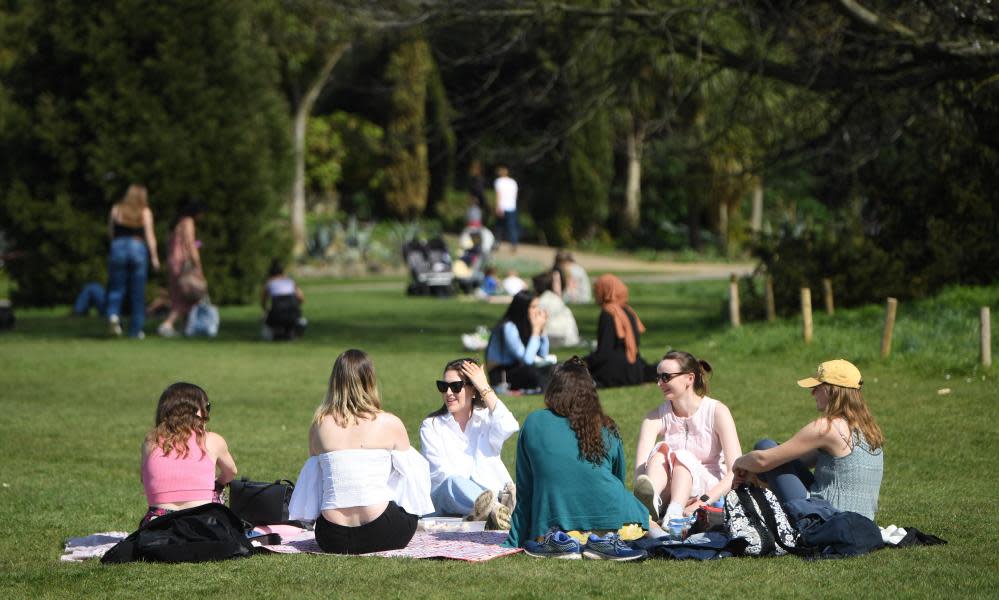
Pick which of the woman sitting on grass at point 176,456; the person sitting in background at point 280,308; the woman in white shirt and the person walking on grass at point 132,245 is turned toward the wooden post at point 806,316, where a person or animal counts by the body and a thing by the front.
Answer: the woman sitting on grass

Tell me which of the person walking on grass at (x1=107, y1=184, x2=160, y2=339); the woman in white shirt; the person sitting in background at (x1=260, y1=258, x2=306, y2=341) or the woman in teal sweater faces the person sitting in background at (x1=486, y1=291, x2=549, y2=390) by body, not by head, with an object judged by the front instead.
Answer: the woman in teal sweater

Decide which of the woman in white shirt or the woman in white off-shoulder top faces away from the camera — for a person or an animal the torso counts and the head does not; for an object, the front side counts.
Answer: the woman in white off-shoulder top

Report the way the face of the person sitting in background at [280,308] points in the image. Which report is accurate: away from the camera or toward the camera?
away from the camera

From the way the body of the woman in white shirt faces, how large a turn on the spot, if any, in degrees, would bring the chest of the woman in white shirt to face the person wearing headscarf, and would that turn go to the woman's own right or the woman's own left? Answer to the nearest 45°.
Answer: approximately 180°

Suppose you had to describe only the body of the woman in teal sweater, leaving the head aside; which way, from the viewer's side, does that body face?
away from the camera

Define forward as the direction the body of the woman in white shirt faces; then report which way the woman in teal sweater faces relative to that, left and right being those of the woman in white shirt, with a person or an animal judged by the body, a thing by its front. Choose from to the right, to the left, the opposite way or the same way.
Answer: the opposite way

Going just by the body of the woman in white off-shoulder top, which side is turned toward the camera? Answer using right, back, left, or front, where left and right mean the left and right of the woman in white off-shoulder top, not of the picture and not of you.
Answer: back

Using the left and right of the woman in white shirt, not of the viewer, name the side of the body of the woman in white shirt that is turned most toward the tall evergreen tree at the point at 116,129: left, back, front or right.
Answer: back

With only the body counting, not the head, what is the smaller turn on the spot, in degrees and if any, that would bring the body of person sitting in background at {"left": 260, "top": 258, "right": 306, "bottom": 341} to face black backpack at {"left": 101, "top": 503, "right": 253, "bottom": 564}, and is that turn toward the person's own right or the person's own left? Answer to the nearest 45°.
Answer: approximately 180°

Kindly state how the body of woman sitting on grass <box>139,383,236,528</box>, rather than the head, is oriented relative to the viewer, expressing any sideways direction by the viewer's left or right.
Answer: facing away from the viewer and to the right of the viewer

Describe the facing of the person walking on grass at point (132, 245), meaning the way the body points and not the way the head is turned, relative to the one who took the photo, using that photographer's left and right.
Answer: facing away from the viewer

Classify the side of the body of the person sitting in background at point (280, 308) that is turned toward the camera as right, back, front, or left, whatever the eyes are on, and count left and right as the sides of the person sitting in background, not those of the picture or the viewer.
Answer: back
